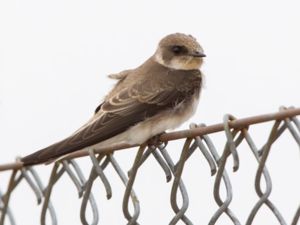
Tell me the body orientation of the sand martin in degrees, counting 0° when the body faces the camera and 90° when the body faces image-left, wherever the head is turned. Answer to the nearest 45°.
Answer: approximately 270°
